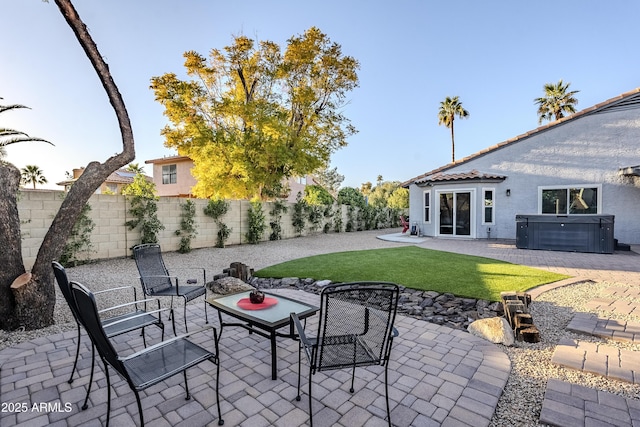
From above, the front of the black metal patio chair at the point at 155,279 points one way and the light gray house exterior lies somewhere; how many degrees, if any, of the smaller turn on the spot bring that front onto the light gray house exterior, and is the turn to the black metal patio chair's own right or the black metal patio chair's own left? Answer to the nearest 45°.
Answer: approximately 45° to the black metal patio chair's own left

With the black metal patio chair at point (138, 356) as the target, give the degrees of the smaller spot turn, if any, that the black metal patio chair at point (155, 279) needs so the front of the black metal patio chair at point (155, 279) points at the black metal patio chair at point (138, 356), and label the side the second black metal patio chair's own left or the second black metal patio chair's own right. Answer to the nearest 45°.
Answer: approximately 45° to the second black metal patio chair's own right

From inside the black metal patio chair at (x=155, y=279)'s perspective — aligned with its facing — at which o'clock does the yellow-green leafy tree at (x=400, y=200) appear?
The yellow-green leafy tree is roughly at 9 o'clock from the black metal patio chair.

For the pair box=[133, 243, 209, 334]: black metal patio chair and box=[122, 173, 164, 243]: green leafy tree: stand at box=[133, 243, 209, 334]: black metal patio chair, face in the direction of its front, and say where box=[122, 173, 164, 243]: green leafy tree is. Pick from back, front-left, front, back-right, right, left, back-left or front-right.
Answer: back-left

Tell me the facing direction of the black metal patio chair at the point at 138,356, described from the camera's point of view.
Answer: facing away from the viewer and to the right of the viewer

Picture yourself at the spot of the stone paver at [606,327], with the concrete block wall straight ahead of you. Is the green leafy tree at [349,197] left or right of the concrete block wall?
right

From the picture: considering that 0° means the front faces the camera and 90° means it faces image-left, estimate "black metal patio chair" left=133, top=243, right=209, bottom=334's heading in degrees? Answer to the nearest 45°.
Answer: approximately 315°
